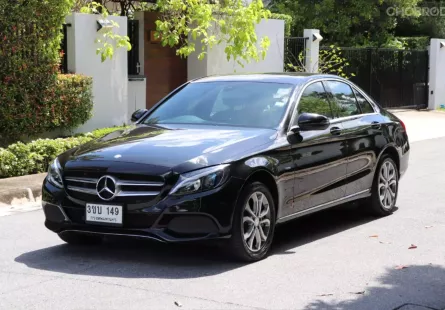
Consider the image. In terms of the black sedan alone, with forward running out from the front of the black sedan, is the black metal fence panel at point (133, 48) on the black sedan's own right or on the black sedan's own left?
on the black sedan's own right

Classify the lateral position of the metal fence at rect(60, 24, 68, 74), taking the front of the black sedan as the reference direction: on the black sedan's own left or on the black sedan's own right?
on the black sedan's own right

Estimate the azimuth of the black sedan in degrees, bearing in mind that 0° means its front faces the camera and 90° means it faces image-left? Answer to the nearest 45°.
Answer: approximately 45°

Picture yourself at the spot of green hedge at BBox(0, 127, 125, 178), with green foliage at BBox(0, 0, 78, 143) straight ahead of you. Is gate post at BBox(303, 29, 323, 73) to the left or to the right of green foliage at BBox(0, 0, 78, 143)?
right

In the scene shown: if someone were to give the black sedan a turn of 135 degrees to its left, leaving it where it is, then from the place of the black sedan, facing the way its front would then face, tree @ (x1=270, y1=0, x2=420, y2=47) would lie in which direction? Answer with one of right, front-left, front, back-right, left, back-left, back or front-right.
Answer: left

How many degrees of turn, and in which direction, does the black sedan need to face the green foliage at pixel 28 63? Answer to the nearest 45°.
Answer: approximately 90° to its right

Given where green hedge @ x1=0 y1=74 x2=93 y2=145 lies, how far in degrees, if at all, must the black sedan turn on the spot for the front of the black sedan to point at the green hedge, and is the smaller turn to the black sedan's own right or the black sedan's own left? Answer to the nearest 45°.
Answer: approximately 90° to the black sedan's own right

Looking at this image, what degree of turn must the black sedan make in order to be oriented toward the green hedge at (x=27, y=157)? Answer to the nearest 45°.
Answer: approximately 90° to its right

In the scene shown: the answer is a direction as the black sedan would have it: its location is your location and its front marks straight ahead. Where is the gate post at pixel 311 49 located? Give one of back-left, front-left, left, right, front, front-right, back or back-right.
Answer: back-right

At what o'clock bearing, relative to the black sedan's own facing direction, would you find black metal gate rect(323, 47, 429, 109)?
The black metal gate is roughly at 5 o'clock from the black sedan.

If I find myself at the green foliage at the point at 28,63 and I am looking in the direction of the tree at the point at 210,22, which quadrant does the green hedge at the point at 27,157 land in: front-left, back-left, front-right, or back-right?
back-right

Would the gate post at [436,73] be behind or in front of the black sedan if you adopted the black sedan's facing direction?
behind
